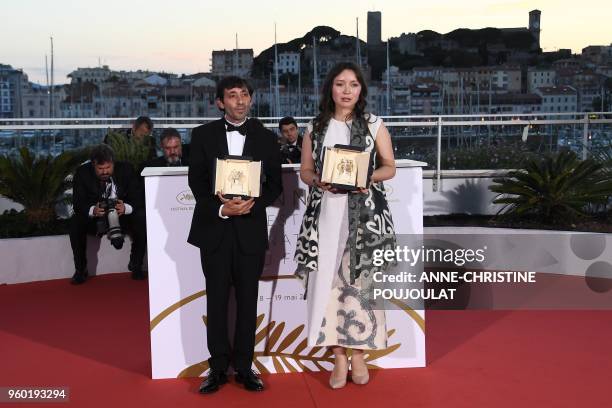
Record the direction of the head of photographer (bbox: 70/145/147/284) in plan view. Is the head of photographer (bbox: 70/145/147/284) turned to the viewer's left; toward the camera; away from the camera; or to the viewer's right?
toward the camera

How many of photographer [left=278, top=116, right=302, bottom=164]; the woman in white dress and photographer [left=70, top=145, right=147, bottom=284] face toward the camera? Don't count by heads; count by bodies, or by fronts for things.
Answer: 3

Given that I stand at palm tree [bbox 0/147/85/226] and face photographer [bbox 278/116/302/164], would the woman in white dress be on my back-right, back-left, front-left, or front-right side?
front-right

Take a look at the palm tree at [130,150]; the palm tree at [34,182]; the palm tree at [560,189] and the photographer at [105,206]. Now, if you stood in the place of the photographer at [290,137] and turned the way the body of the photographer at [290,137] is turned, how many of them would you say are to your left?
1

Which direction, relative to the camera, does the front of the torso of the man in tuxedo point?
toward the camera

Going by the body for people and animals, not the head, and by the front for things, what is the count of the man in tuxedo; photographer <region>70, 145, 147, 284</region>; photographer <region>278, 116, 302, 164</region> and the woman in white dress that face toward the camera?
4

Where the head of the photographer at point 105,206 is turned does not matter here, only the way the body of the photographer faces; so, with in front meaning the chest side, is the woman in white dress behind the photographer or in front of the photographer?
in front

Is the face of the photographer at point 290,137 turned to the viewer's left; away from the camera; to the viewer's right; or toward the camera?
toward the camera

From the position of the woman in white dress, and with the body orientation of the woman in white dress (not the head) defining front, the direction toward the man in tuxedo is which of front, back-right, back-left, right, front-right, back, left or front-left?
right

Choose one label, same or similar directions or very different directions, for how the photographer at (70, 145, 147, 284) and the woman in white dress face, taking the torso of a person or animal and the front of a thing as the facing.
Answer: same or similar directions

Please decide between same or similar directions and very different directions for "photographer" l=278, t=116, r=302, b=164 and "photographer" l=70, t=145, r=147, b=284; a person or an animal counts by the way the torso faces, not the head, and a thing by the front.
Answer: same or similar directions

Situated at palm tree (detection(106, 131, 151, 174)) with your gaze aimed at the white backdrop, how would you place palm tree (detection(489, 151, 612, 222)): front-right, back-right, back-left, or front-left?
front-left

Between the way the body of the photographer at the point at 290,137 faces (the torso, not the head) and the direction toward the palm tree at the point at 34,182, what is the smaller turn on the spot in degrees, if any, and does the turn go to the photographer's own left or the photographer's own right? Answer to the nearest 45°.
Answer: approximately 90° to the photographer's own right

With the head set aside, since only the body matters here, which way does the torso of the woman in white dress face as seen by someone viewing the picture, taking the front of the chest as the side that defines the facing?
toward the camera
